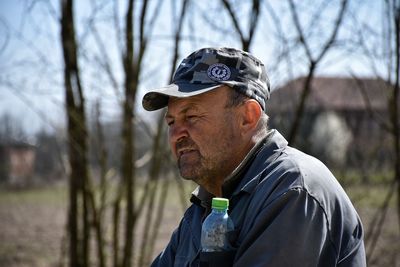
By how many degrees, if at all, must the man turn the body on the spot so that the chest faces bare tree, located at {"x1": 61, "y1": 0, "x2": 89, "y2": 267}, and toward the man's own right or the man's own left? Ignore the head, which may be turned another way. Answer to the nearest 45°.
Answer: approximately 90° to the man's own right

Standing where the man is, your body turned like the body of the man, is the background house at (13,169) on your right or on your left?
on your right

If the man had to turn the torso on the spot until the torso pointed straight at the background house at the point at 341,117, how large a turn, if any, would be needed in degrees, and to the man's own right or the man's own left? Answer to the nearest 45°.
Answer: approximately 135° to the man's own right

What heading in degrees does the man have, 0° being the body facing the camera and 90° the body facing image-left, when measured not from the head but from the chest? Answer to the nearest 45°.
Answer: approximately 45°

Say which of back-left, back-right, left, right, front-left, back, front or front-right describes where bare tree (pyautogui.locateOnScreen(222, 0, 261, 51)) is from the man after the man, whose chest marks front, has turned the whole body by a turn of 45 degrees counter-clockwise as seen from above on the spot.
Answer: back
